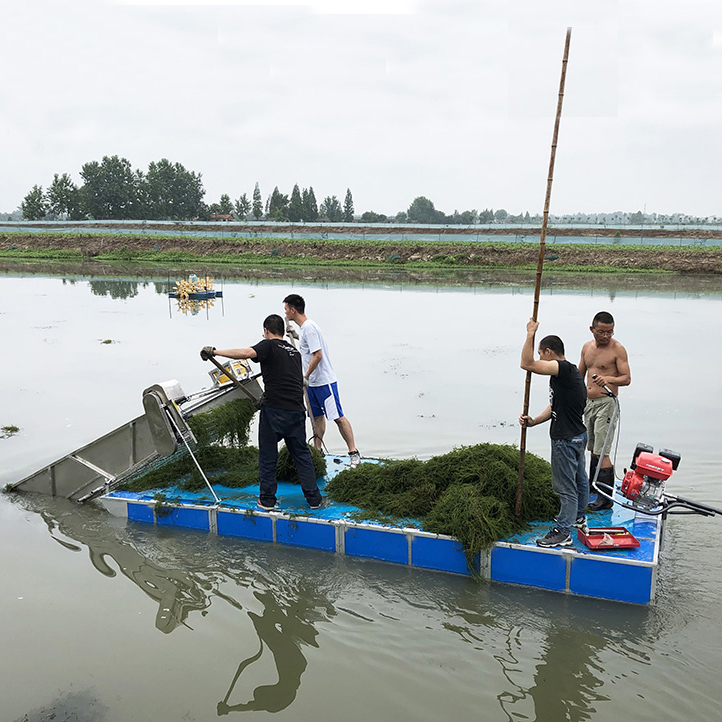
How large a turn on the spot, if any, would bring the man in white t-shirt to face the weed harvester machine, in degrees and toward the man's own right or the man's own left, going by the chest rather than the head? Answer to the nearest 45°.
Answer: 0° — they already face it

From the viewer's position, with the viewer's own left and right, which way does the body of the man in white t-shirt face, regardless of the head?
facing to the left of the viewer

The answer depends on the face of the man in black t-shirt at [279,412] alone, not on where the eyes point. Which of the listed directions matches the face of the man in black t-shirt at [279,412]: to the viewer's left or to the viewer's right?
to the viewer's left

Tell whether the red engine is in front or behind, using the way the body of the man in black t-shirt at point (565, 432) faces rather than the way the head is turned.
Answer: behind

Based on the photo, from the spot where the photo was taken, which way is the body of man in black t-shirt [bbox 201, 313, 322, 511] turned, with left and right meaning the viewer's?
facing away from the viewer and to the left of the viewer

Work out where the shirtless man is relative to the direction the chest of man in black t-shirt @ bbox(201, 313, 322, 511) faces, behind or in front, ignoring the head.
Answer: behind

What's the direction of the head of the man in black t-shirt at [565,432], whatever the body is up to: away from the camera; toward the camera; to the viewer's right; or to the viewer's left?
to the viewer's left

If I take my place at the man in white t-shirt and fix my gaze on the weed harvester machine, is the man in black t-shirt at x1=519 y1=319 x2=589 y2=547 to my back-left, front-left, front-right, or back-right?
back-left

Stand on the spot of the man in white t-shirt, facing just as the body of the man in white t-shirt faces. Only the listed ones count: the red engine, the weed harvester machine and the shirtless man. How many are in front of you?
1

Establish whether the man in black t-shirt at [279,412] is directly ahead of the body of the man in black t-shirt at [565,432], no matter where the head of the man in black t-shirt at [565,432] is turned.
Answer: yes

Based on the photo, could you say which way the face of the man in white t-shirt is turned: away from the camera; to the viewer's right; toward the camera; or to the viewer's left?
to the viewer's left

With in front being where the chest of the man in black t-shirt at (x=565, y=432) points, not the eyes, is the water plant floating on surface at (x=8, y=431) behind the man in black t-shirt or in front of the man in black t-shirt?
in front

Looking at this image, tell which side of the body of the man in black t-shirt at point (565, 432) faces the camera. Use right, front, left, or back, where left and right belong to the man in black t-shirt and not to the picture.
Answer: left
